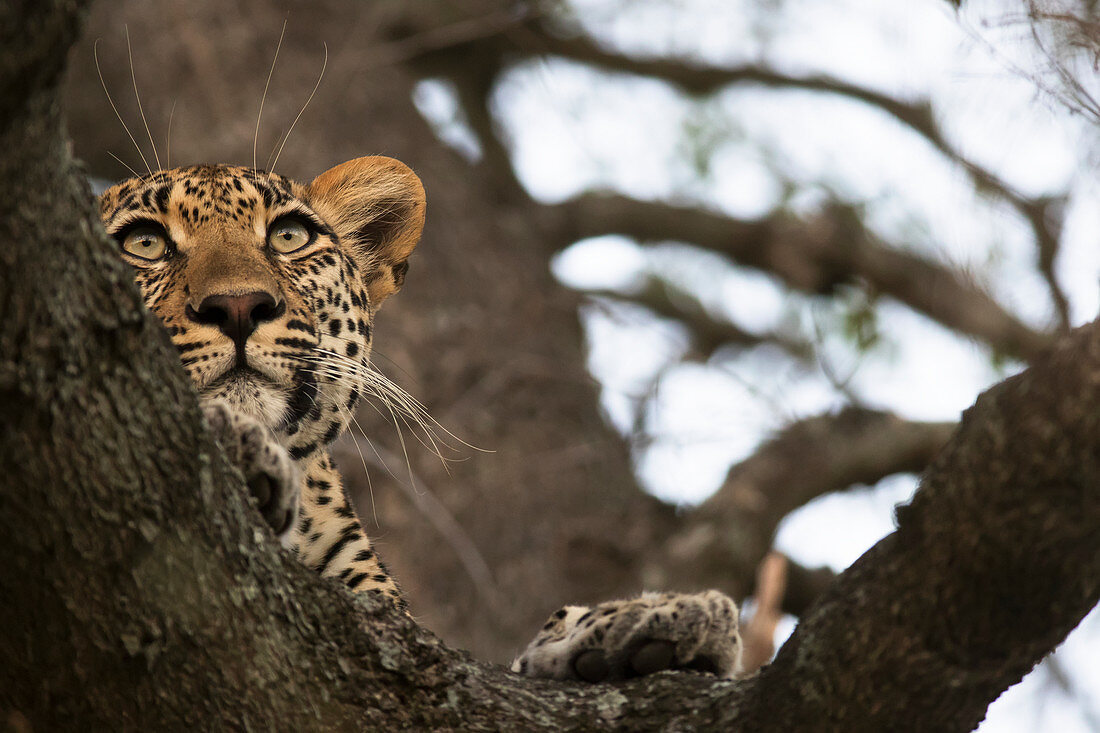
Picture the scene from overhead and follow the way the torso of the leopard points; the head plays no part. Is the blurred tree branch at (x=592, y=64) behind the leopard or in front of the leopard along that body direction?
behind

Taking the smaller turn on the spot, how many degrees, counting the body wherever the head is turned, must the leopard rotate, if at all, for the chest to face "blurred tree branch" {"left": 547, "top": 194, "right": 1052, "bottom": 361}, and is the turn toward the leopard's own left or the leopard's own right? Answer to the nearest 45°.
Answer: approximately 135° to the leopard's own left

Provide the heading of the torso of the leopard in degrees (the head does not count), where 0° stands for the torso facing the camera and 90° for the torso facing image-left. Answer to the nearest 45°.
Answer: approximately 0°

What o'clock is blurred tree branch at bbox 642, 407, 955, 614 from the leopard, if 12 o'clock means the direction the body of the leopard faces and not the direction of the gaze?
The blurred tree branch is roughly at 7 o'clock from the leopard.
